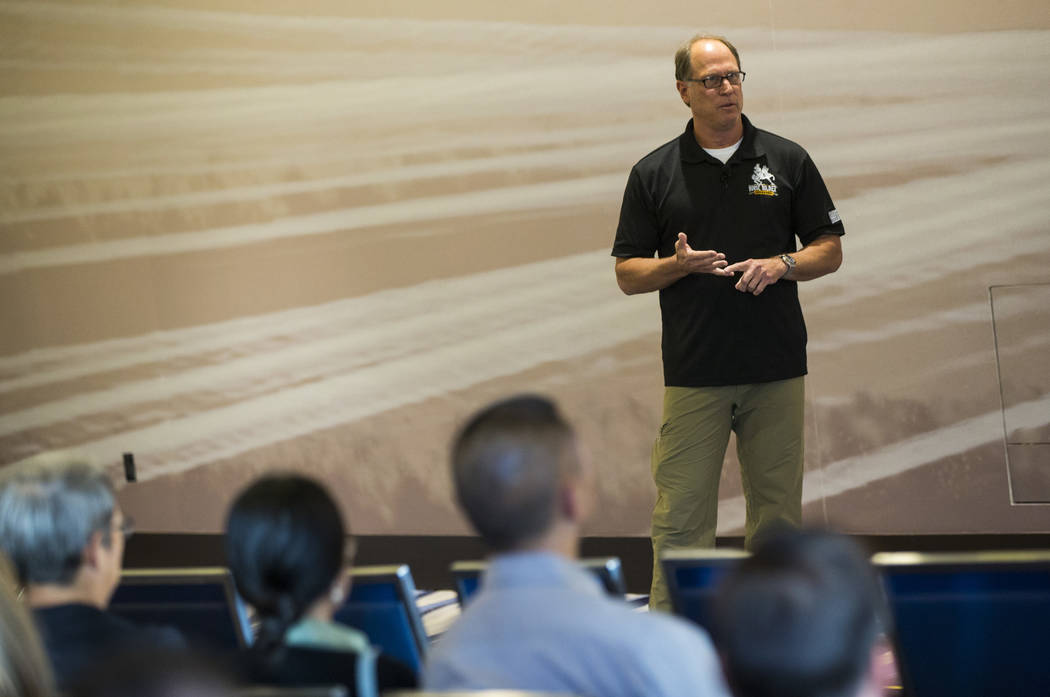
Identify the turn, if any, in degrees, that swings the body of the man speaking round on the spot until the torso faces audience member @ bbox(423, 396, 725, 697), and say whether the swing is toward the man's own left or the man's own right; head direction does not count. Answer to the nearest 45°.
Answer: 0° — they already face them

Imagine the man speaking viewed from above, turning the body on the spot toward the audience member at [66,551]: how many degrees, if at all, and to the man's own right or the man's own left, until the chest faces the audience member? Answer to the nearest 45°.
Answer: approximately 45° to the man's own right

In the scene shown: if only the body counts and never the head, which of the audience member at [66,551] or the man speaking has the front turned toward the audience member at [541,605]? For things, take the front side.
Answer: the man speaking

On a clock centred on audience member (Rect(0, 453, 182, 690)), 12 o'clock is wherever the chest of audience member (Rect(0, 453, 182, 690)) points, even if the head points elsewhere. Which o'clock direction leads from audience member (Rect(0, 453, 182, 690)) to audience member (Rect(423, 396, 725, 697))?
audience member (Rect(423, 396, 725, 697)) is roughly at 3 o'clock from audience member (Rect(0, 453, 182, 690)).

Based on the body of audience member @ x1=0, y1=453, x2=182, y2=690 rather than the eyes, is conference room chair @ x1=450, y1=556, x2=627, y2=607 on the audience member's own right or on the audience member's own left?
on the audience member's own right

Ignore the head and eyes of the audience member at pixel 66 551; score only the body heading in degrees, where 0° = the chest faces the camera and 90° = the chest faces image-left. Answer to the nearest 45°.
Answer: approximately 225°

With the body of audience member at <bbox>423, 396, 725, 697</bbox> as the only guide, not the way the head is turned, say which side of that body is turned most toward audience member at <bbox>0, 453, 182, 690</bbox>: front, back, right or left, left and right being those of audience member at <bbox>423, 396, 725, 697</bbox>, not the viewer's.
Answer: left

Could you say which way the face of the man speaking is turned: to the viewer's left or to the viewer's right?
to the viewer's right
